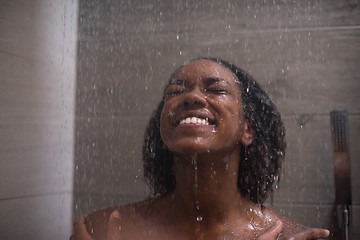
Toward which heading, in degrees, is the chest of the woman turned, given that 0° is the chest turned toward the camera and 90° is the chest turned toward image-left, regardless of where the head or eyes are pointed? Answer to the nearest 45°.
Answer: approximately 0°
